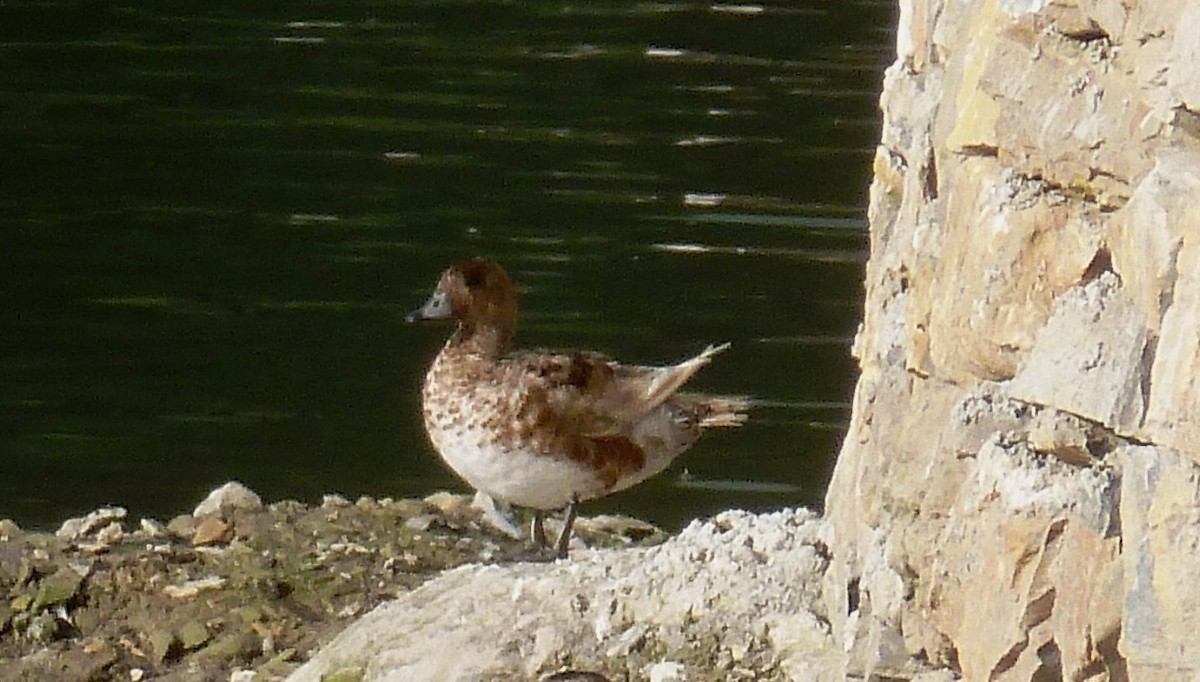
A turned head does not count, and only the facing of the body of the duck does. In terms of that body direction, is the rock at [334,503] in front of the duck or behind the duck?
in front

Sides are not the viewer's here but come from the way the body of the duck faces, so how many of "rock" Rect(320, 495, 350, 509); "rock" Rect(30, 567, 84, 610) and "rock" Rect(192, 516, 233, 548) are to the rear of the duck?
0

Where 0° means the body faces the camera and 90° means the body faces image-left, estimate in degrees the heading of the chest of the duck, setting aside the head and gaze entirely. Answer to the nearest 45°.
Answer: approximately 90°

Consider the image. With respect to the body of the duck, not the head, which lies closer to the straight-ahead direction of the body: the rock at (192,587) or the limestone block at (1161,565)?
the rock

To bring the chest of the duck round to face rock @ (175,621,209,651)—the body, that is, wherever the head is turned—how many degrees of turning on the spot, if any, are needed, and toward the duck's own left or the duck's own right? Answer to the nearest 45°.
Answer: approximately 45° to the duck's own left

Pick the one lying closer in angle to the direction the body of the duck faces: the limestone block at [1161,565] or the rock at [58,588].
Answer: the rock

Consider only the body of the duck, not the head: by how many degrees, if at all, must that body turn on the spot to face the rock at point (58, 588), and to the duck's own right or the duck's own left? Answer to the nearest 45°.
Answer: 0° — it already faces it

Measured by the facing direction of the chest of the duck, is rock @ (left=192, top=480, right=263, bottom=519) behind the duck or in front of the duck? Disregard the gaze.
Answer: in front

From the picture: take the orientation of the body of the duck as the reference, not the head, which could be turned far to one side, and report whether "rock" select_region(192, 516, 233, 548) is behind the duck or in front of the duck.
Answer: in front

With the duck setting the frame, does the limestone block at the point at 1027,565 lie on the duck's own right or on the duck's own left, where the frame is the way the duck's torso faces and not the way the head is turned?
on the duck's own left
